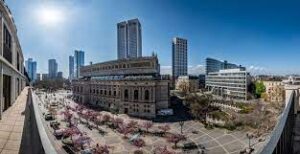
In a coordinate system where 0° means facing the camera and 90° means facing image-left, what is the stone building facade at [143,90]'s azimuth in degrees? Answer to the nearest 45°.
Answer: approximately 45°

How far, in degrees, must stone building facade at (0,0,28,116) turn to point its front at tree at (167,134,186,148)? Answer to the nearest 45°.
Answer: approximately 45° to its left

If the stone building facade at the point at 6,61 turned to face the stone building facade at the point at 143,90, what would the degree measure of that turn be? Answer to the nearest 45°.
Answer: approximately 45° to its left

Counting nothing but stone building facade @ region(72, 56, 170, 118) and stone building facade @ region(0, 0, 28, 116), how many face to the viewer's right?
1

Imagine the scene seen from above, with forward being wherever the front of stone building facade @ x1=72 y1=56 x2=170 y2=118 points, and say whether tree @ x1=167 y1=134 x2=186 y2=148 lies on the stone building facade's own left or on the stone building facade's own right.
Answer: on the stone building facade's own left

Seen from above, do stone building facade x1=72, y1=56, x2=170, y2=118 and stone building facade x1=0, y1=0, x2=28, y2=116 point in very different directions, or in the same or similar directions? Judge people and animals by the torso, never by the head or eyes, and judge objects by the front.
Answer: very different directions

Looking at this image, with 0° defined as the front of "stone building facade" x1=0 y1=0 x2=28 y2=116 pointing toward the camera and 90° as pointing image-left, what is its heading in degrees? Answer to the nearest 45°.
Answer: approximately 270°
